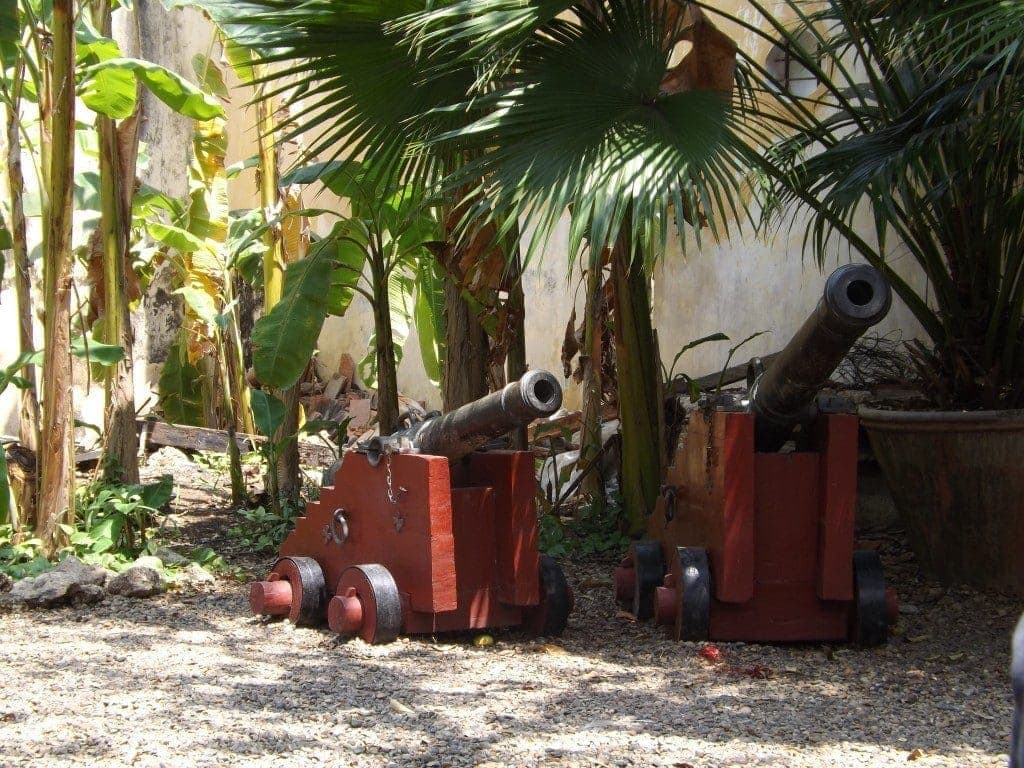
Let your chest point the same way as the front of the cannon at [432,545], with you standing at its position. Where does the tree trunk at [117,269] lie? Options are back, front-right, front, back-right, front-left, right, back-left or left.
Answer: back

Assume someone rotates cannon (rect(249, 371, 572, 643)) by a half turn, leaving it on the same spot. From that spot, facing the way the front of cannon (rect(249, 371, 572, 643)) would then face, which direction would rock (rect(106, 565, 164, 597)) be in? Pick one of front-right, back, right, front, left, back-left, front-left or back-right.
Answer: front

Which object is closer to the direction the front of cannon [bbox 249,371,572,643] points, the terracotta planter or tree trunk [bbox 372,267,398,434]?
the terracotta planter

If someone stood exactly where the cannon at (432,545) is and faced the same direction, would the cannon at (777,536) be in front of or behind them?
in front

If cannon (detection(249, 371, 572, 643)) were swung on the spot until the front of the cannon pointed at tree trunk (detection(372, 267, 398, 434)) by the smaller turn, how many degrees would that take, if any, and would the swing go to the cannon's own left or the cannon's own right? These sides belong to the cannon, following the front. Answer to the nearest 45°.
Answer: approximately 135° to the cannon's own left

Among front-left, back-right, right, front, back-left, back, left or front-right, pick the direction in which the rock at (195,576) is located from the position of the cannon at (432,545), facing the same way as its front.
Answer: back

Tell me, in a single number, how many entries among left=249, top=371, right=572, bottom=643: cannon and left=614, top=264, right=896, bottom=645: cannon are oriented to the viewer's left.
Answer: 0

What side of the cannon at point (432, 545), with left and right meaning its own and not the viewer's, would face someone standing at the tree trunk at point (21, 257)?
back
